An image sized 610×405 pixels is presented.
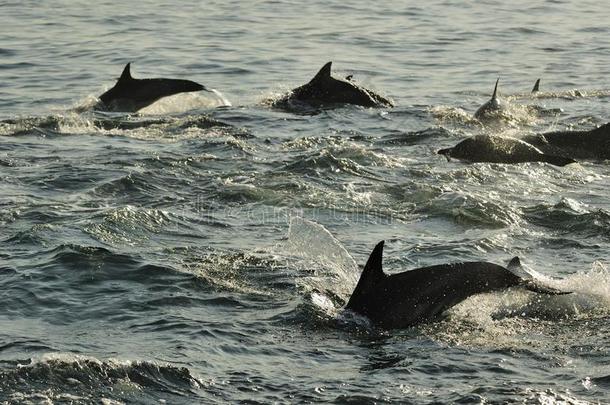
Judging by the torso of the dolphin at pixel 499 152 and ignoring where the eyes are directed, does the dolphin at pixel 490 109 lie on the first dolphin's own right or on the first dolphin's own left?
on the first dolphin's own right

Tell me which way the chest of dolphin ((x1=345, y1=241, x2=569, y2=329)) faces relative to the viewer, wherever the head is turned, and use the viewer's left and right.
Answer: facing to the left of the viewer

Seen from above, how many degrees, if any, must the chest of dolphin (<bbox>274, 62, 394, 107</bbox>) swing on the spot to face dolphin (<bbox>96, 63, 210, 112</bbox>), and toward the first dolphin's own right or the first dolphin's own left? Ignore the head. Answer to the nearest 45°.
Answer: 0° — it already faces it

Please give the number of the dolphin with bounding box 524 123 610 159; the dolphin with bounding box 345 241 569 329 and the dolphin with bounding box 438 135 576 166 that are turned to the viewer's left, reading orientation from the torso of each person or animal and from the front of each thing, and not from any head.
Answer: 3

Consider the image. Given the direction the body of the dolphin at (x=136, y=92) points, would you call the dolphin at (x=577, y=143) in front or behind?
behind

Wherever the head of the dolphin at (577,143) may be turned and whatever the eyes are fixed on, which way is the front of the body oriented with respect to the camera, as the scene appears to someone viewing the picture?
to the viewer's left

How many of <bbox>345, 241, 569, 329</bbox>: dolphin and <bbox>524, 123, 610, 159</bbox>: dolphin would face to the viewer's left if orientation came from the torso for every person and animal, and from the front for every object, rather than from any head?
2

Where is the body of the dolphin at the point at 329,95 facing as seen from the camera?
to the viewer's left

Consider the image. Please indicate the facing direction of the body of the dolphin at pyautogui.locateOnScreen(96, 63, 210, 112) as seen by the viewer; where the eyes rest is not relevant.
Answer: to the viewer's left

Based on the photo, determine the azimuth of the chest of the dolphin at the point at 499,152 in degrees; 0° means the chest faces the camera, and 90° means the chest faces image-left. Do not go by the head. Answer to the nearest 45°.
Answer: approximately 90°
